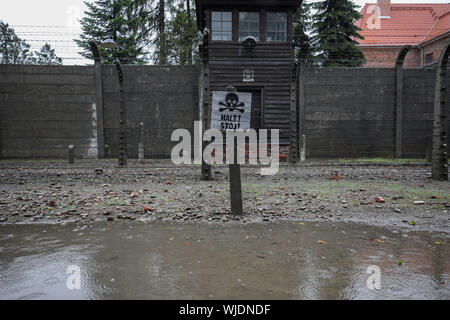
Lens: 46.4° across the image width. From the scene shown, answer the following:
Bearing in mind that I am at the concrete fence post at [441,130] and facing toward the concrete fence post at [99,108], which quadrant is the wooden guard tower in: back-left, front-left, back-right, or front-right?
front-right

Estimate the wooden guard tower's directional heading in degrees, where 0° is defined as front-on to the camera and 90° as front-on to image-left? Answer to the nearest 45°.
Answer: approximately 0°

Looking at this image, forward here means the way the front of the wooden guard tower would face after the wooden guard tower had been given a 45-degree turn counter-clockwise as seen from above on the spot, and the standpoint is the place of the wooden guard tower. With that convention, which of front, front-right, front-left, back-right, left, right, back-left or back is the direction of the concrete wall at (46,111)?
back-right

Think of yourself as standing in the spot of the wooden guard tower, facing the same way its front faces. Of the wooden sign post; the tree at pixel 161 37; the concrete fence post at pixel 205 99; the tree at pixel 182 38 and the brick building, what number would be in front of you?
2

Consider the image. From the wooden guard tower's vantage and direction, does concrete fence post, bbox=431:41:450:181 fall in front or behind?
in front

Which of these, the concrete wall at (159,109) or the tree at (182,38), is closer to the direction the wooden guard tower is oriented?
the concrete wall

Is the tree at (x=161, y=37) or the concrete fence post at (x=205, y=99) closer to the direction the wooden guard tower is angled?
the concrete fence post

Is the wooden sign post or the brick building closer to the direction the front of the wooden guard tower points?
the wooden sign post

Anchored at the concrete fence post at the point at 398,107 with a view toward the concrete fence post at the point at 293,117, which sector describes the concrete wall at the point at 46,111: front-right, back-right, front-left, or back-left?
front-right

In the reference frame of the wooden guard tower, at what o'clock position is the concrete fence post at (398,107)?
The concrete fence post is roughly at 9 o'clock from the wooden guard tower.

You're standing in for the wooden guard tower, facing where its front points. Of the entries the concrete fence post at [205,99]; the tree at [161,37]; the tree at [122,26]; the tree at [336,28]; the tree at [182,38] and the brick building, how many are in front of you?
1

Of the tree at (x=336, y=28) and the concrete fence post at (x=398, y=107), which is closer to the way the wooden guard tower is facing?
the concrete fence post

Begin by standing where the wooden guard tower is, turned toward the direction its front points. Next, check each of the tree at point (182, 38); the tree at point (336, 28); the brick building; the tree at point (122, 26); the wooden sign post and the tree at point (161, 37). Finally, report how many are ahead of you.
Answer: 1

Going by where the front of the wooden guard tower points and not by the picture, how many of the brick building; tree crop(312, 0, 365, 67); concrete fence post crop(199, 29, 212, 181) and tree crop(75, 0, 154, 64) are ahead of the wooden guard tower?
1

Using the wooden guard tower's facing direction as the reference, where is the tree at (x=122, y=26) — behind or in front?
behind

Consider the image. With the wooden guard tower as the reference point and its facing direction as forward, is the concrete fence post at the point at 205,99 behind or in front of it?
in front
